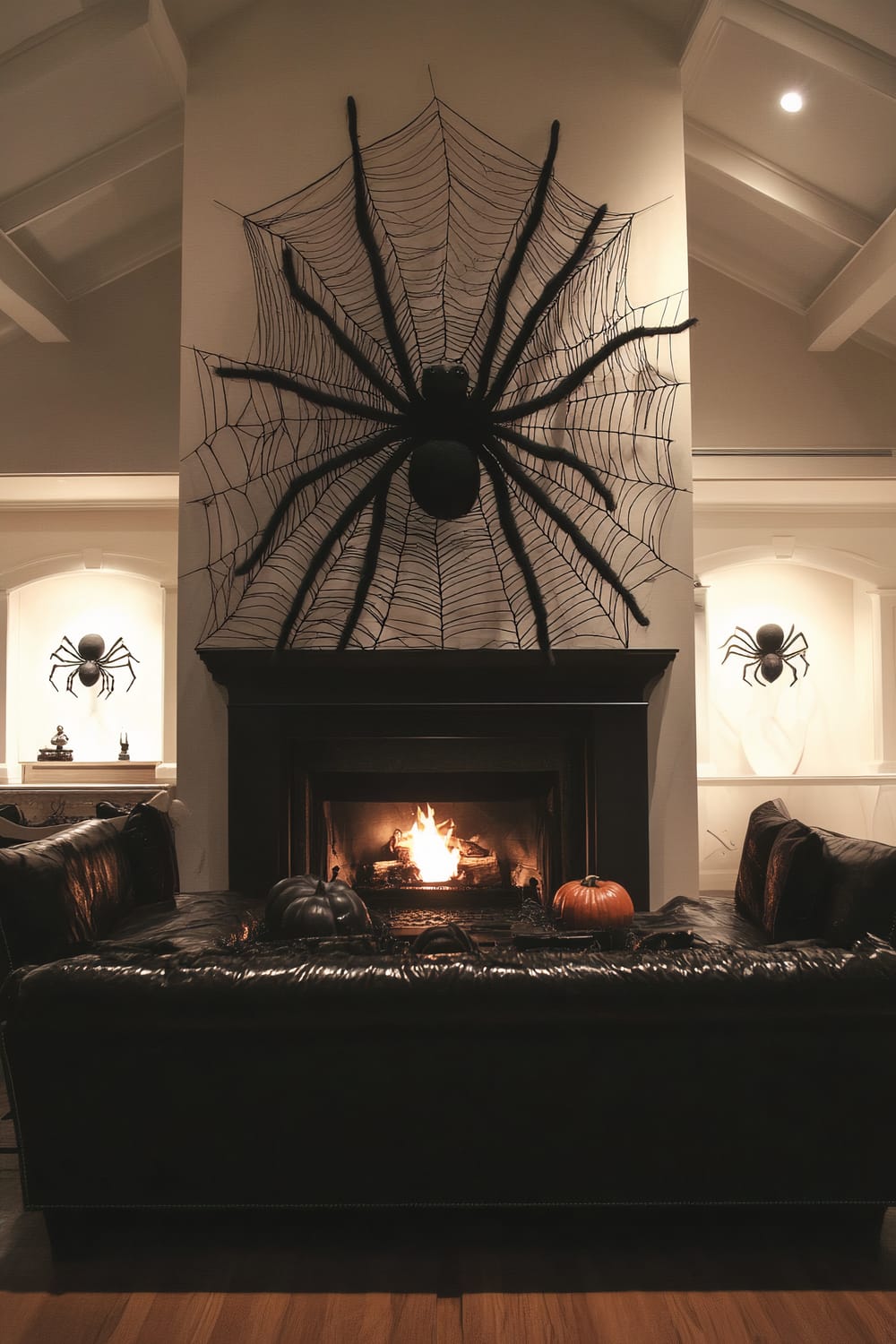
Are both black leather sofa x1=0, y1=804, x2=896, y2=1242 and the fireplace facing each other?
yes

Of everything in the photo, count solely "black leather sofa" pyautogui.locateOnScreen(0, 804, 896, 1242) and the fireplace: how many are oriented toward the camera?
1

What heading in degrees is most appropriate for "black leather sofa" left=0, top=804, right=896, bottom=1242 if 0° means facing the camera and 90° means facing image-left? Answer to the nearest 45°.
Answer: approximately 180°

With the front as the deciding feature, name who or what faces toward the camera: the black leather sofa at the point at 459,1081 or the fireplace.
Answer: the fireplace

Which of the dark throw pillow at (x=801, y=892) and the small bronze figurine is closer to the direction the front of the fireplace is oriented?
the dark throw pillow

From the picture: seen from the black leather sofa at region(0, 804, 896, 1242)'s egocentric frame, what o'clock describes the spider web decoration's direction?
The spider web decoration is roughly at 12 o'clock from the black leather sofa.

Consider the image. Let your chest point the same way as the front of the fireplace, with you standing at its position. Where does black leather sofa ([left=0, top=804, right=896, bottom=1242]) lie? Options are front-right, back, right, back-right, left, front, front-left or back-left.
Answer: front

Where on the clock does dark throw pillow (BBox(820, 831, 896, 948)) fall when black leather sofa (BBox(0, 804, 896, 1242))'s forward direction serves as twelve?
The dark throw pillow is roughly at 2 o'clock from the black leather sofa.

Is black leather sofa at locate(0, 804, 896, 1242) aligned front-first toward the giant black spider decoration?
yes

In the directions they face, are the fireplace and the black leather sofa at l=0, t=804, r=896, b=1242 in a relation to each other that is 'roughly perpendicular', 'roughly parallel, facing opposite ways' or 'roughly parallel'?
roughly parallel, facing opposite ways

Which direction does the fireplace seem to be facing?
toward the camera

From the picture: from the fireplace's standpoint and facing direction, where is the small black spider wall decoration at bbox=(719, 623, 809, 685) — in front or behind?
behind

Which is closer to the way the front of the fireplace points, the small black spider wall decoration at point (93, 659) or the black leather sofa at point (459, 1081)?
the black leather sofa

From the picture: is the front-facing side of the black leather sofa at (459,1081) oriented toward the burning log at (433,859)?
yes
